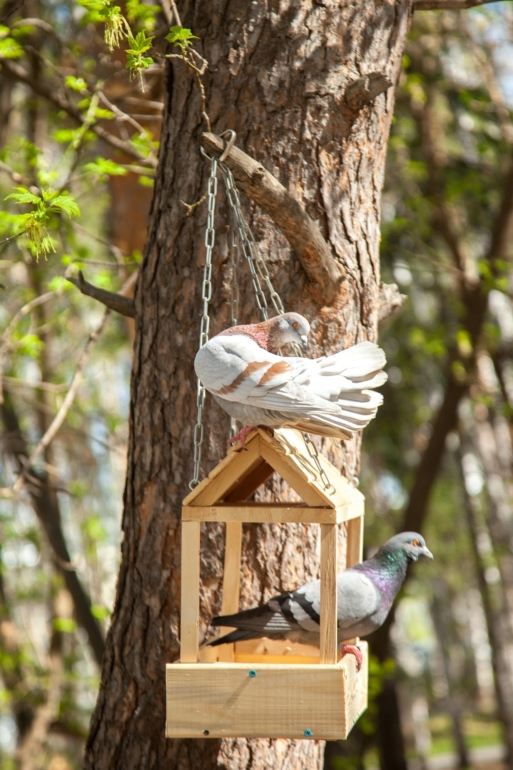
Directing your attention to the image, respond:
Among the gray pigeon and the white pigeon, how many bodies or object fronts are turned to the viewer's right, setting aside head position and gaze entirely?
1

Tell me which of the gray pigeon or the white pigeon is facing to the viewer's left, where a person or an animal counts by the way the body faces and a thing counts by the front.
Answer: the white pigeon

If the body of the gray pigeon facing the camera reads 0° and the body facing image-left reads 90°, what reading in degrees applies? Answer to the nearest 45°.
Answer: approximately 270°

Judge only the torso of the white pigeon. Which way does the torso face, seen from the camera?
to the viewer's left

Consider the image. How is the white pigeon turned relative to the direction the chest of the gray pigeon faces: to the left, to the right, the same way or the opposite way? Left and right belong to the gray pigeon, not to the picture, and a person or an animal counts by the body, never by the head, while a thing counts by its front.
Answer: the opposite way
